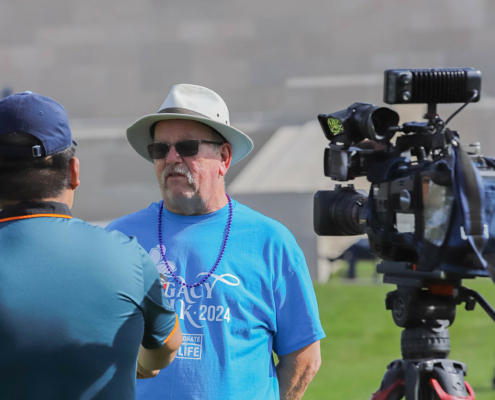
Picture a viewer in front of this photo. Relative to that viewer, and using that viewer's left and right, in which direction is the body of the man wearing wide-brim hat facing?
facing the viewer and to the left of the viewer

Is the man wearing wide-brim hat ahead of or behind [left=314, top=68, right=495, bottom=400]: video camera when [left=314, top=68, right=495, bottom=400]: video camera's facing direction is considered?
ahead

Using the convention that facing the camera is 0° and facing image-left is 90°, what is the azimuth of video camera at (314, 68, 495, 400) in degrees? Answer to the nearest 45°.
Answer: approximately 90°

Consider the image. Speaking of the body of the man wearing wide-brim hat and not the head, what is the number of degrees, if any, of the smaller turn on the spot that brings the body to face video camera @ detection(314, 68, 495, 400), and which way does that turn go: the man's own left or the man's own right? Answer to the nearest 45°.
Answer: approximately 135° to the man's own left

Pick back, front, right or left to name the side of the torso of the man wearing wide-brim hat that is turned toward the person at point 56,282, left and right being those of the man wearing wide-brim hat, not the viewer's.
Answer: front

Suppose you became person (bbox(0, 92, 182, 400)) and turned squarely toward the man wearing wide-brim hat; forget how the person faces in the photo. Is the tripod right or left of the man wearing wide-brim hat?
right

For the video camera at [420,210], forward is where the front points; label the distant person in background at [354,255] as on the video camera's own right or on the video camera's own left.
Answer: on the video camera's own right

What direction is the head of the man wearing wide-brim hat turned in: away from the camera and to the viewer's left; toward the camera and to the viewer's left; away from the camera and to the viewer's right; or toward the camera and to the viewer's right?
toward the camera and to the viewer's left

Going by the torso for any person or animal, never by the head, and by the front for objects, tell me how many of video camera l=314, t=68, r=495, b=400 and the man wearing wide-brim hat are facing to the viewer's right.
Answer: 0

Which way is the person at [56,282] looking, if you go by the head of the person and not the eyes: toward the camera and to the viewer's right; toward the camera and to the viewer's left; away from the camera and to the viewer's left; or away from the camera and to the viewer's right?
away from the camera and to the viewer's right

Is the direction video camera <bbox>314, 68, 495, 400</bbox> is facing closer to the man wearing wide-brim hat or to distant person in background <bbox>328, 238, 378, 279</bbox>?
the man wearing wide-brim hat
